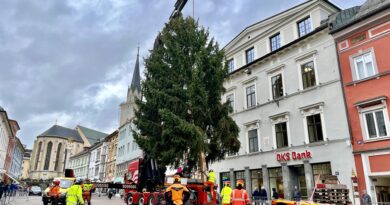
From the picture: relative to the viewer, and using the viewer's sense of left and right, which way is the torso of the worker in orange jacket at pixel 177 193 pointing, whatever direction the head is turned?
facing away from the viewer

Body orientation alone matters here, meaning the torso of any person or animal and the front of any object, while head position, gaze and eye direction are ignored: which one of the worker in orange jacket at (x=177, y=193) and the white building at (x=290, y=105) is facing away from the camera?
the worker in orange jacket

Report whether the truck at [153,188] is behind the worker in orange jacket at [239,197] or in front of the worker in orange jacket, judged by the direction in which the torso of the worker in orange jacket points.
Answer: in front

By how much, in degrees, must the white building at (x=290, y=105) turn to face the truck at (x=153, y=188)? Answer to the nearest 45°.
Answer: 0° — it already faces it
